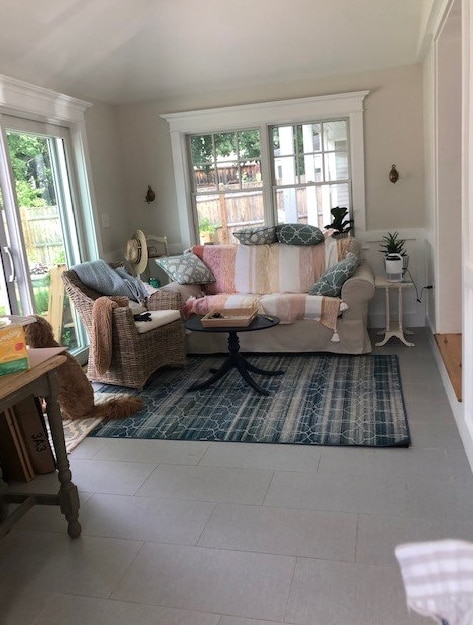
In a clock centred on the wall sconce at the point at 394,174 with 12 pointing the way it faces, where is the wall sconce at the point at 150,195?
the wall sconce at the point at 150,195 is roughly at 3 o'clock from the wall sconce at the point at 394,174.

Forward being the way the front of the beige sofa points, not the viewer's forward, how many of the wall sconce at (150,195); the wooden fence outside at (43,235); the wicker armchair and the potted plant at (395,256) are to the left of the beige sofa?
1

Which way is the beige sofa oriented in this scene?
toward the camera

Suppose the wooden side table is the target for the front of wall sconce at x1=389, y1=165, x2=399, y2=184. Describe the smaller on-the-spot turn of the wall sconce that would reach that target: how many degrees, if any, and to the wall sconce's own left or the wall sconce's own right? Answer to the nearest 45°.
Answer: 0° — it already faces it

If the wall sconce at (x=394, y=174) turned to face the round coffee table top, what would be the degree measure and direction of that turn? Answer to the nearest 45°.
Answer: approximately 45° to its right

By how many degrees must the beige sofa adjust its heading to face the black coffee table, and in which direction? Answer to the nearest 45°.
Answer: approximately 45° to its right

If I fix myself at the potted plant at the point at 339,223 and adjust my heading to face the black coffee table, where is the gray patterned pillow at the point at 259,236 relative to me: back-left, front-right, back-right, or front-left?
front-right

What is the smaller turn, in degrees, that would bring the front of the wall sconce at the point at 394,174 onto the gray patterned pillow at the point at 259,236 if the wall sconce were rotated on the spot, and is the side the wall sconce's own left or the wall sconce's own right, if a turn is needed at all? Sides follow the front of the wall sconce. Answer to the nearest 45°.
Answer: approximately 90° to the wall sconce's own right

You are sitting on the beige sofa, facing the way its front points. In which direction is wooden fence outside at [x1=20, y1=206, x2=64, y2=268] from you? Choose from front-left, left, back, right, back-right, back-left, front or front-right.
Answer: right

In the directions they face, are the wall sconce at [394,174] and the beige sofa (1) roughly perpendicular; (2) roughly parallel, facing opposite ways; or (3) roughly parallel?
roughly parallel

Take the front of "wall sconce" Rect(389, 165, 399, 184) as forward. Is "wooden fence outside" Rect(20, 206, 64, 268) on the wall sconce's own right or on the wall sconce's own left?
on the wall sconce's own right

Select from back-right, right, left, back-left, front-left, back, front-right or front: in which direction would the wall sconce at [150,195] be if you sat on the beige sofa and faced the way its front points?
back-right

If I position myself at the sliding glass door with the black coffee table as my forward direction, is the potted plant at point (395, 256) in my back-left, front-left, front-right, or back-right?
front-left

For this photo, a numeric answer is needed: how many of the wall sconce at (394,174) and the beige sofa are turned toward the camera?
2

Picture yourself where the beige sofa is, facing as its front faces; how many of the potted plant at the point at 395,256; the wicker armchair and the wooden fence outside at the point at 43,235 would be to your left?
1

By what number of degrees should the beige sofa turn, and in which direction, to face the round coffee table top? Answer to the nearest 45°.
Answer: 0° — it already faces it
